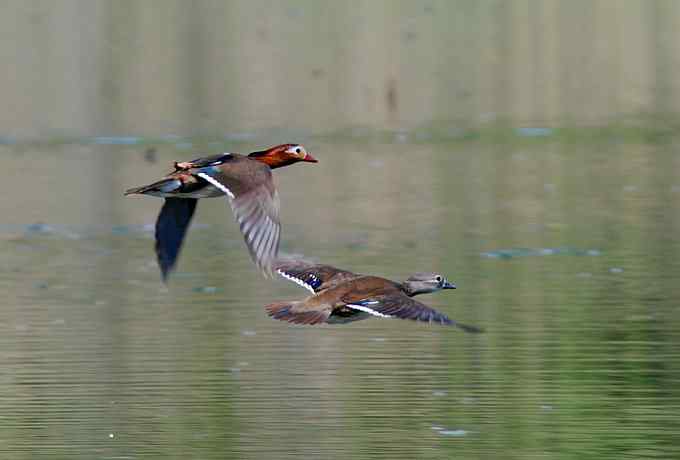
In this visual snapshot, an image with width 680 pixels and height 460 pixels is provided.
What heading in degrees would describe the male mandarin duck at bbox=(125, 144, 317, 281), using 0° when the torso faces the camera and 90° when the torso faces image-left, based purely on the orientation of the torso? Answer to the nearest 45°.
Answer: approximately 270°
